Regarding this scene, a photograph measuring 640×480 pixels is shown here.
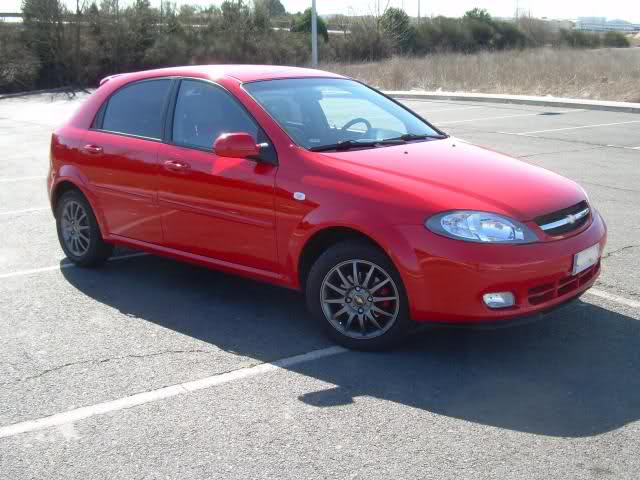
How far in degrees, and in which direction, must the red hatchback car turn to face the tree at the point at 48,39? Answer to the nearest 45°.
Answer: approximately 135° to its left

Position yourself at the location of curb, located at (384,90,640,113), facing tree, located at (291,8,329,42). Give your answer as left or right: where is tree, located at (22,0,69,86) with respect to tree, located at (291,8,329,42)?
left

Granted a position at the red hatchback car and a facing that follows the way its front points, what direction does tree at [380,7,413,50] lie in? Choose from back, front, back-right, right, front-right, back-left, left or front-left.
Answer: back-left

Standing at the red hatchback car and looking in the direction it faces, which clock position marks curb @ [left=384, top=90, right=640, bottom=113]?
The curb is roughly at 8 o'clock from the red hatchback car.

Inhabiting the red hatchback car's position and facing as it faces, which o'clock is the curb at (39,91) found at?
The curb is roughly at 7 o'clock from the red hatchback car.

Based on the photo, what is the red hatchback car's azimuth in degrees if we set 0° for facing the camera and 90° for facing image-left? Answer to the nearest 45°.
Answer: approximately 315°

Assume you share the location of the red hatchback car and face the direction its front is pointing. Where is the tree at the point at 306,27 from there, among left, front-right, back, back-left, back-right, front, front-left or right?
back-left

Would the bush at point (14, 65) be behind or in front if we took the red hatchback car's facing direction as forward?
behind
